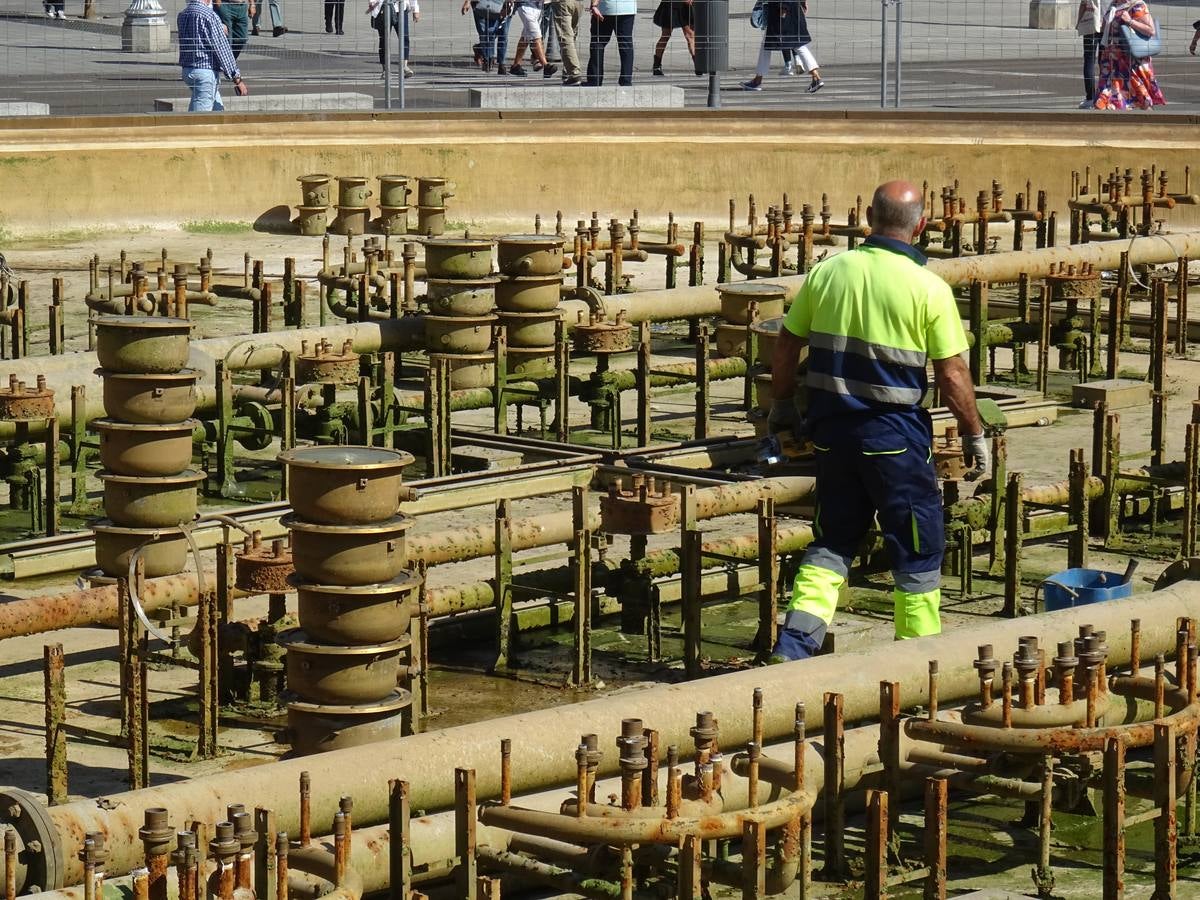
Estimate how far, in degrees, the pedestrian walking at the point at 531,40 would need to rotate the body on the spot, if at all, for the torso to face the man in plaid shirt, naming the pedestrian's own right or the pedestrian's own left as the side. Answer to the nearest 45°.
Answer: approximately 135° to the pedestrian's own right

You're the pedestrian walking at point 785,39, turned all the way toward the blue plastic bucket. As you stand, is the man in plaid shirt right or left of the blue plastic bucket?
right

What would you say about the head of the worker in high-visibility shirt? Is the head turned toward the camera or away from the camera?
away from the camera

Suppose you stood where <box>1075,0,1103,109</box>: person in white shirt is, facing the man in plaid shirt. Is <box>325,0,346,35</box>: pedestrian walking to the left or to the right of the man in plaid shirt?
right
